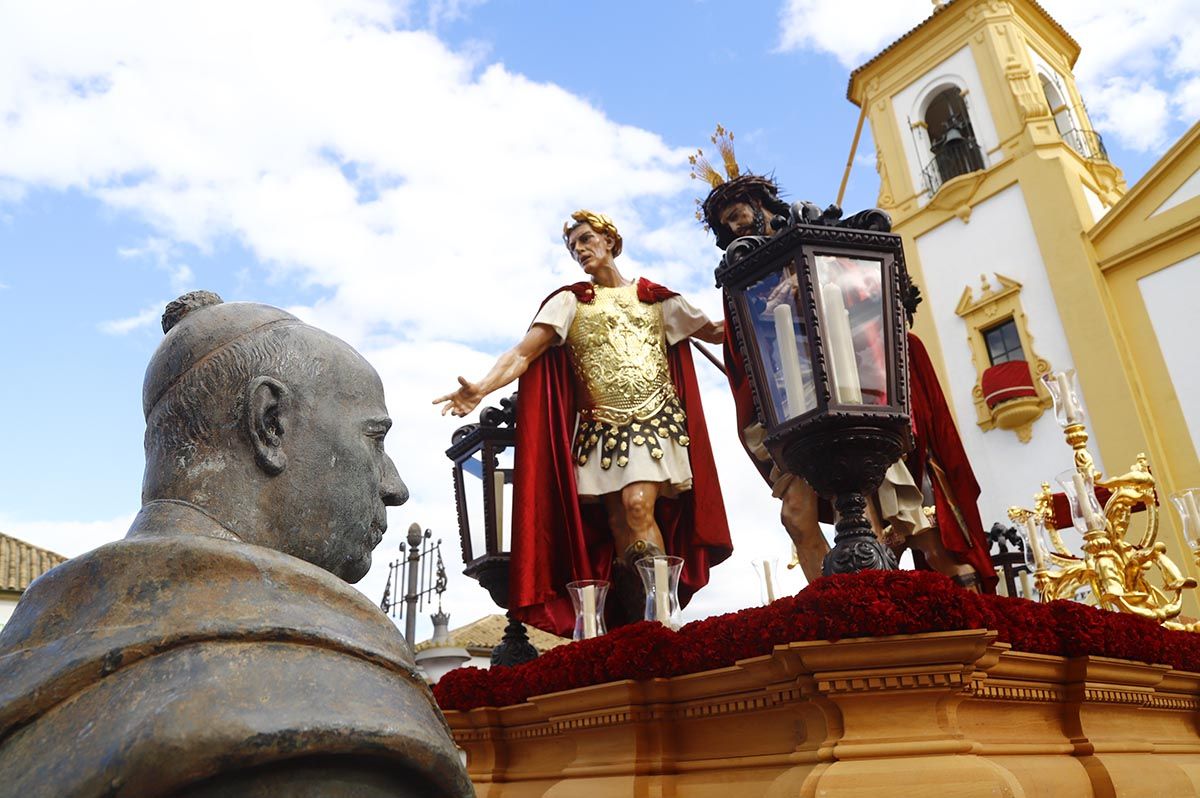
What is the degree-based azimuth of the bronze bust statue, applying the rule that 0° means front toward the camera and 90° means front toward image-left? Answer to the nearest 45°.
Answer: approximately 225°

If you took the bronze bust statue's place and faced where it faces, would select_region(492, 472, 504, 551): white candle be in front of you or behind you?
in front

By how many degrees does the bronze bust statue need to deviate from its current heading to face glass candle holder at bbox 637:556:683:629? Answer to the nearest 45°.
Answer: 0° — it already faces it

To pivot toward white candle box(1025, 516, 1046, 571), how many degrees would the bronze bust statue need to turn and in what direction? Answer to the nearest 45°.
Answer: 0° — it already faces it

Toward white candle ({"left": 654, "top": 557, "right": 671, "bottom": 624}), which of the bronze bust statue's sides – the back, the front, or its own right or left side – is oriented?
front

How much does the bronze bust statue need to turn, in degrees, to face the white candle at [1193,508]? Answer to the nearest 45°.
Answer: approximately 45° to its right

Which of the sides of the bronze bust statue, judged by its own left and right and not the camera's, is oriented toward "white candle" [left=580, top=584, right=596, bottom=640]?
front

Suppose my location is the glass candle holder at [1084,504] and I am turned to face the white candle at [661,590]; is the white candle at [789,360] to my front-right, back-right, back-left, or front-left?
front-left

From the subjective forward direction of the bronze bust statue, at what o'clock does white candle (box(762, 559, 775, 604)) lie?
The white candle is roughly at 12 o'clock from the bronze bust statue.
